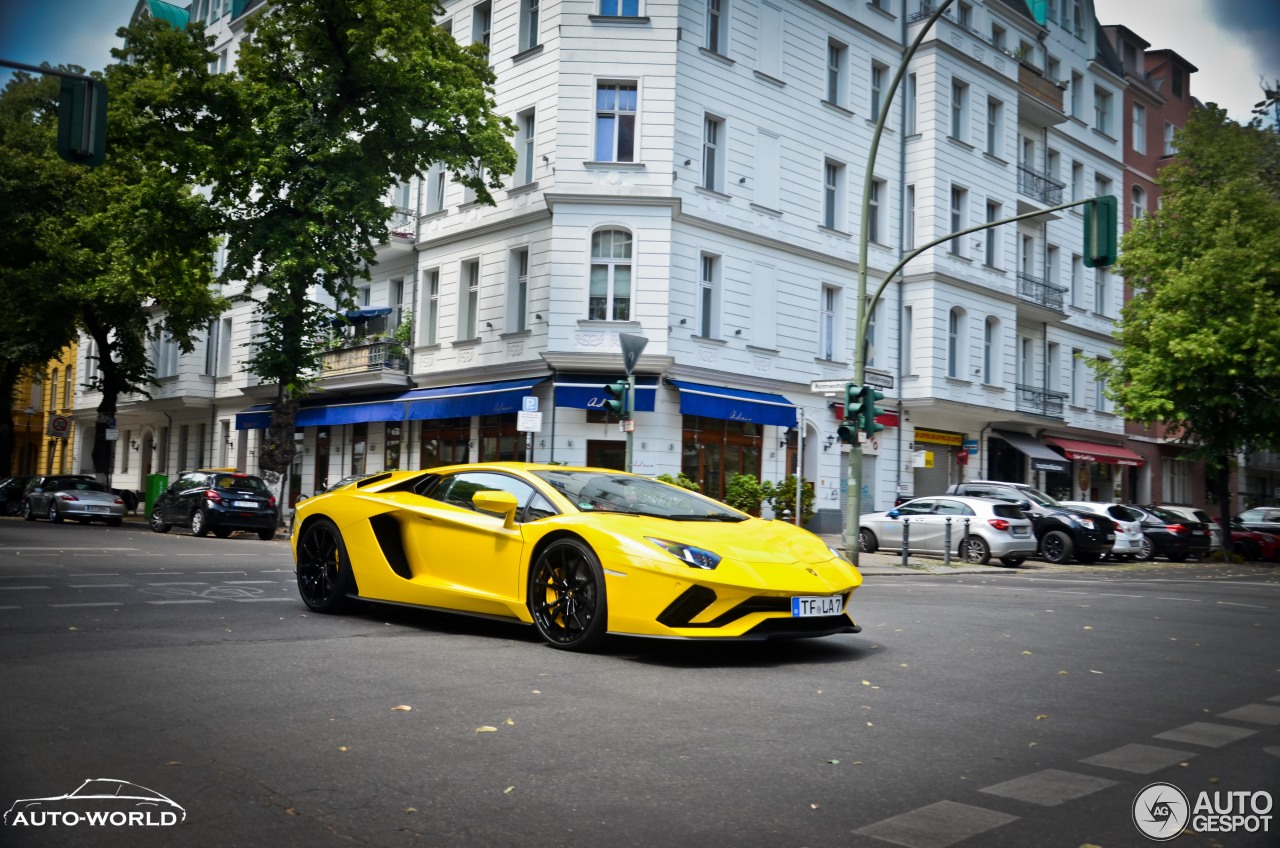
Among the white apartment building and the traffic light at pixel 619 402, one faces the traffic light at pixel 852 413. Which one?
the white apartment building

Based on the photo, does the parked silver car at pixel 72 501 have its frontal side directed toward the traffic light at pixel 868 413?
no

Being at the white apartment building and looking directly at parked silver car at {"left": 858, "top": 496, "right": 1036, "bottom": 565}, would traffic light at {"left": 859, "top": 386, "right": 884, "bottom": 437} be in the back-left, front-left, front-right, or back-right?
front-right

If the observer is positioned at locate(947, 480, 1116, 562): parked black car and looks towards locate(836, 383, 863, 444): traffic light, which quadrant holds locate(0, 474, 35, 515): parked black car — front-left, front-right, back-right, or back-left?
front-right

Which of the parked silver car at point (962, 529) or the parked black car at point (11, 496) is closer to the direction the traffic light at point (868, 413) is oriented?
the parked silver car

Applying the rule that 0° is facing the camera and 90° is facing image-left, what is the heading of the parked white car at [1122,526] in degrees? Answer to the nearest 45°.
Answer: approximately 135°

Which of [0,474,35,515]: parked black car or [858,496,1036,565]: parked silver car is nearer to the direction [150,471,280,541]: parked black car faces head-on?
the parked black car

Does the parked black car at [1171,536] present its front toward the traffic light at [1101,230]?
no

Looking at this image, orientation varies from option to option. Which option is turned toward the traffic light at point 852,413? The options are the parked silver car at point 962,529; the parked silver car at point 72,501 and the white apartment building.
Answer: the white apartment building

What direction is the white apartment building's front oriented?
toward the camera

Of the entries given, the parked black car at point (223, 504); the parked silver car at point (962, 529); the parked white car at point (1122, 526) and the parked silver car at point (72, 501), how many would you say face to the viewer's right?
0

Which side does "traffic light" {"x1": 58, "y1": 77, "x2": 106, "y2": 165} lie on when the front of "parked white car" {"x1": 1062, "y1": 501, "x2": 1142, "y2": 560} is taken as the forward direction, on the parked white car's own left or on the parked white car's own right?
on the parked white car's own left

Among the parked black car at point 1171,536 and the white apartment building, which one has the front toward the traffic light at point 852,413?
the white apartment building

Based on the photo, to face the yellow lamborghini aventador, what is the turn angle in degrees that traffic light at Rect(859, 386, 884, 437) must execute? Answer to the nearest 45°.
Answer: approximately 90° to its right

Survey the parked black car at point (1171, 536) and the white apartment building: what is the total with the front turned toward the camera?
1

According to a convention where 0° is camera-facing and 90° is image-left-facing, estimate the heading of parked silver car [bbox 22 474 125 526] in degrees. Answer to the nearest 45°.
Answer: approximately 135°

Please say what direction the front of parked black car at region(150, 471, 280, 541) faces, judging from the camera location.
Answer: facing away from the viewer and to the left of the viewer

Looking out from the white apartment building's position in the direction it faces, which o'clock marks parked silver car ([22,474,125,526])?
The parked silver car is roughly at 3 o'clock from the white apartment building.

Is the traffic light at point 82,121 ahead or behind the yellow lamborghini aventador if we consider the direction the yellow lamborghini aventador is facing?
behind
